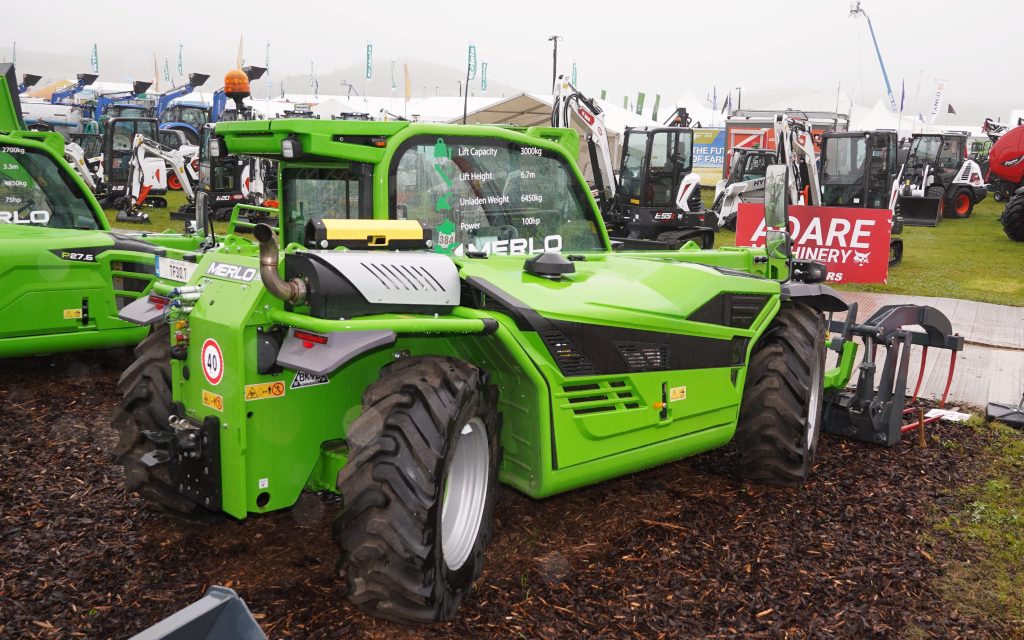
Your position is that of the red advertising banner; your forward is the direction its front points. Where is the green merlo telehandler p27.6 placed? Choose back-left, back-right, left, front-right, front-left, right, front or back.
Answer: front-right

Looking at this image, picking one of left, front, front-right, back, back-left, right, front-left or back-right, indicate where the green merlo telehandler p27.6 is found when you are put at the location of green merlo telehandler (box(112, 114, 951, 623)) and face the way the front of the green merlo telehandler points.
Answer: left

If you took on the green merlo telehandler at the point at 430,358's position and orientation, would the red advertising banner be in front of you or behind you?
in front

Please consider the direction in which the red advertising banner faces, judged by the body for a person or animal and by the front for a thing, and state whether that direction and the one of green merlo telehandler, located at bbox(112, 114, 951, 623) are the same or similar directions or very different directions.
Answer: very different directions

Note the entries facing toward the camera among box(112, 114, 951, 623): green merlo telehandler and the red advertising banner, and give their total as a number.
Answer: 1

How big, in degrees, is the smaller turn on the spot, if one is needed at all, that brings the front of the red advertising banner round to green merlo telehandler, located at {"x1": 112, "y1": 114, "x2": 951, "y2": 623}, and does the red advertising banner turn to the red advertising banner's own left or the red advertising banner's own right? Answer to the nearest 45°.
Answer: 0° — it already faces it

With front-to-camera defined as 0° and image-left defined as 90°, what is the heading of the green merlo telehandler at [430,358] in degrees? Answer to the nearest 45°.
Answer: approximately 225°

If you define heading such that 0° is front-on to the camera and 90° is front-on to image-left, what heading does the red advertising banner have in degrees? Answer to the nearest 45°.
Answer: approximately 0°
